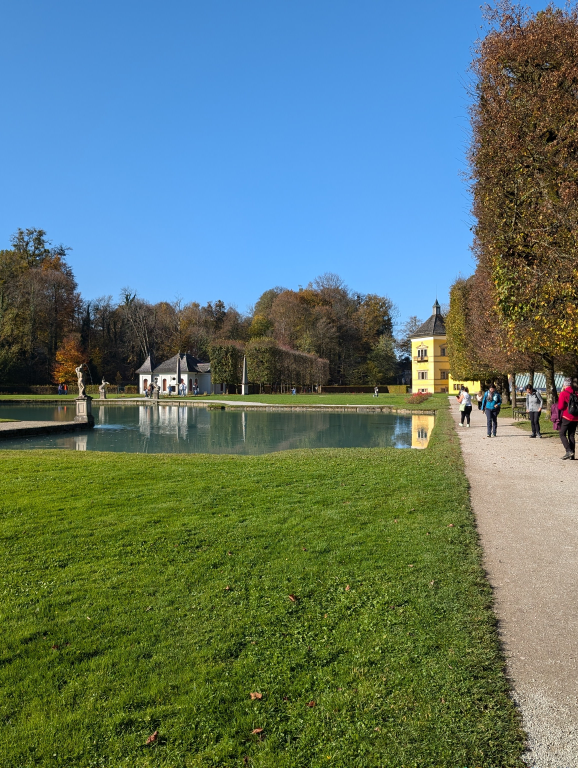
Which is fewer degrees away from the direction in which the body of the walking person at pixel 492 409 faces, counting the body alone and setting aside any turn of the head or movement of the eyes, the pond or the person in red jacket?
the person in red jacket

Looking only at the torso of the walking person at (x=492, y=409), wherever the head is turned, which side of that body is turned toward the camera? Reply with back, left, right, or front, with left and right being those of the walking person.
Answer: front

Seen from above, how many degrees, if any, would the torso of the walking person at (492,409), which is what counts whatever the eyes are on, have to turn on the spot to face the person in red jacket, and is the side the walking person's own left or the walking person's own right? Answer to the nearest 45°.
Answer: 0° — they already face them

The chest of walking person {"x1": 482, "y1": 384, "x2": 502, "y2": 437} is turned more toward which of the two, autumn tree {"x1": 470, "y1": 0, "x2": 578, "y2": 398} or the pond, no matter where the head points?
the autumn tree

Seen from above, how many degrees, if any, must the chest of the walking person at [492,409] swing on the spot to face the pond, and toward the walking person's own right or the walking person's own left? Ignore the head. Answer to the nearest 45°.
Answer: approximately 90° to the walking person's own right

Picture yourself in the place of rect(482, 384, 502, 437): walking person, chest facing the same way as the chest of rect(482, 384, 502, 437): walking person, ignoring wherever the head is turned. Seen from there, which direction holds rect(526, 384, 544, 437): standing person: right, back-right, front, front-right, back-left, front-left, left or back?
front-left
